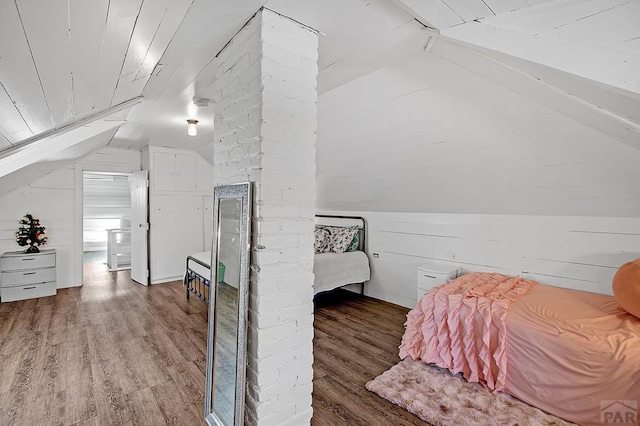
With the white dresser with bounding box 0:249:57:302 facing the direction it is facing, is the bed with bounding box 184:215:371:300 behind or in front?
in front

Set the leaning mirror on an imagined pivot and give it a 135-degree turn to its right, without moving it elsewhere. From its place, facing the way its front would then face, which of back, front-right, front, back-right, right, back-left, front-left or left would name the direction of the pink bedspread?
right

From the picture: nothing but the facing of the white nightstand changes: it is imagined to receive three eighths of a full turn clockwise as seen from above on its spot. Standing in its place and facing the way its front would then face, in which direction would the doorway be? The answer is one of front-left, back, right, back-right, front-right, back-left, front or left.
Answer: left

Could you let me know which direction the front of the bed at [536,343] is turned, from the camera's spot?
facing away from the viewer and to the left of the viewer

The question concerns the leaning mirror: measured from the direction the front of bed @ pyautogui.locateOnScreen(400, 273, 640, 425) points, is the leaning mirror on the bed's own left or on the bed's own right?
on the bed's own left

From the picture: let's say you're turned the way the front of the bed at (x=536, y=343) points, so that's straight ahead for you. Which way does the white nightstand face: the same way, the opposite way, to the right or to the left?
to the left

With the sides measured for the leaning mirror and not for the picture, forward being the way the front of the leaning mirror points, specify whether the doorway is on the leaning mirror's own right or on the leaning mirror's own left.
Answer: on the leaning mirror's own right

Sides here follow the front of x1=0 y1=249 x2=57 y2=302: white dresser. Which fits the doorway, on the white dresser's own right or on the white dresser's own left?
on the white dresser's own left

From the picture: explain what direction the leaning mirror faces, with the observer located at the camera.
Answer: facing the viewer and to the left of the viewer

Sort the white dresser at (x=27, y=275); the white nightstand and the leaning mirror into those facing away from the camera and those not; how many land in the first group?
0

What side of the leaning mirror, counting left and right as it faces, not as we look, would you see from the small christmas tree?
right

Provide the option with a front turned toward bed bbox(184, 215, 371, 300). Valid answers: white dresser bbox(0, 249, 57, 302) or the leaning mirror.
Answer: the white dresser
